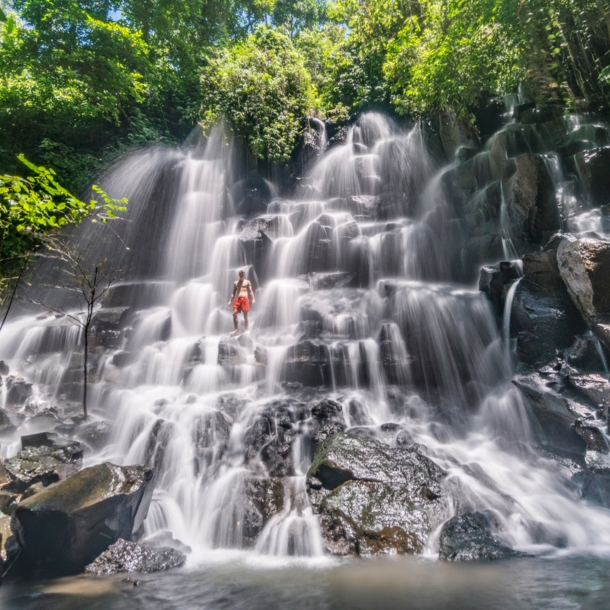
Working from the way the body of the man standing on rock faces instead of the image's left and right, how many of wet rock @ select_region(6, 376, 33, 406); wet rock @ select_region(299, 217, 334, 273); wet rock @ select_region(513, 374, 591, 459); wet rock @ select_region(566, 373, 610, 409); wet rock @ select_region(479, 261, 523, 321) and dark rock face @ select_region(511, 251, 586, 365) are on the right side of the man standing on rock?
1

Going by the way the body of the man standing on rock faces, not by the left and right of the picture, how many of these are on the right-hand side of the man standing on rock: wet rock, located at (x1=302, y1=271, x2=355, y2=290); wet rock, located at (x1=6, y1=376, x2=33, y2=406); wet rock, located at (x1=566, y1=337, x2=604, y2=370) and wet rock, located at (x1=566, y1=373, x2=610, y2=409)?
1

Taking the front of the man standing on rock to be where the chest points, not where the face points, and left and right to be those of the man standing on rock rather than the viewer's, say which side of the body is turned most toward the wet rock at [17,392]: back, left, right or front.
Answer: right

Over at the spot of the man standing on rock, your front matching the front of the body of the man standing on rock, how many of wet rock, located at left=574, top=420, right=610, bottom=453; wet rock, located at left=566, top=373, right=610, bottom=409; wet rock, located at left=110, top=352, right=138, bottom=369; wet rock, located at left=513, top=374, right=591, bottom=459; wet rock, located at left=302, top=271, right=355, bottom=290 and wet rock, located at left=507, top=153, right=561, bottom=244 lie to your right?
1

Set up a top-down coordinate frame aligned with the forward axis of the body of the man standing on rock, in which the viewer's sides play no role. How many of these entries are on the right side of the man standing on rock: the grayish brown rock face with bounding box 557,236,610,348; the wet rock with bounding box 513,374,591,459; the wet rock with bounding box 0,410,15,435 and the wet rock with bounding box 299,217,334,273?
1

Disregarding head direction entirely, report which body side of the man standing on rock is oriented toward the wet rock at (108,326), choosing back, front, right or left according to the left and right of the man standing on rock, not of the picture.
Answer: right

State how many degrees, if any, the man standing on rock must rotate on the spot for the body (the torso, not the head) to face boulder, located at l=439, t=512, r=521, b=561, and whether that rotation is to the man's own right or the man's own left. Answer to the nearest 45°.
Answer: approximately 45° to the man's own left

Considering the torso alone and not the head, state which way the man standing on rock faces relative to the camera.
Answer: toward the camera

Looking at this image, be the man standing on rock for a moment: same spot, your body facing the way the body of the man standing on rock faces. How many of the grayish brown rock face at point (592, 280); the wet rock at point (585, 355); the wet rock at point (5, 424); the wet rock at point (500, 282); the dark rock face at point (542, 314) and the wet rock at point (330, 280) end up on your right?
1

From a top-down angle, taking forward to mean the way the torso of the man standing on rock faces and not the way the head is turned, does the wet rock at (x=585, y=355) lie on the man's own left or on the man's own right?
on the man's own left

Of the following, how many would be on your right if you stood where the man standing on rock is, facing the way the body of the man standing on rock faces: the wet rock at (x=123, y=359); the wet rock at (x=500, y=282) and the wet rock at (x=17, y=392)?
2
